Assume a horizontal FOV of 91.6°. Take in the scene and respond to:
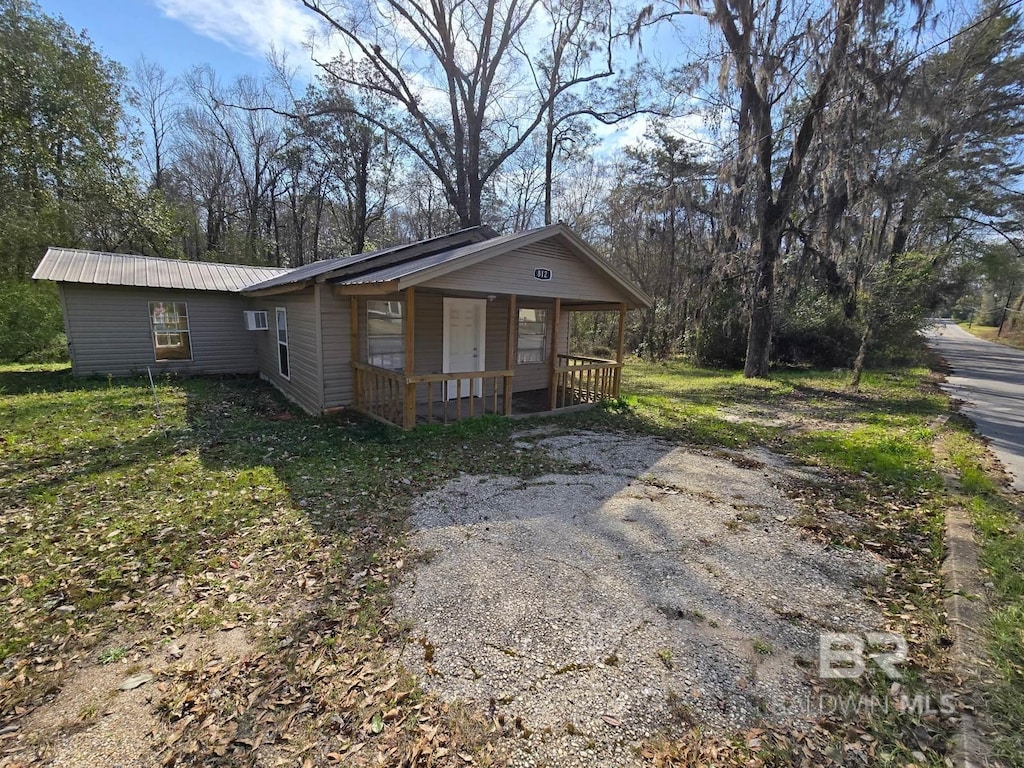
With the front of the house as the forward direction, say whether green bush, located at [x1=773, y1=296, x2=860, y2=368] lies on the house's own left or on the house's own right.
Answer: on the house's own left

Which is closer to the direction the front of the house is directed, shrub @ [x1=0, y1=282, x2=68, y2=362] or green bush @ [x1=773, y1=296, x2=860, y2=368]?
the green bush

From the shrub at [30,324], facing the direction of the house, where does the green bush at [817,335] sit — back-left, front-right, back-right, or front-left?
front-left

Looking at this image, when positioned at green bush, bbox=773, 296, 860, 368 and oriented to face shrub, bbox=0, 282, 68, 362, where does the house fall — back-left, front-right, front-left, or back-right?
front-left
